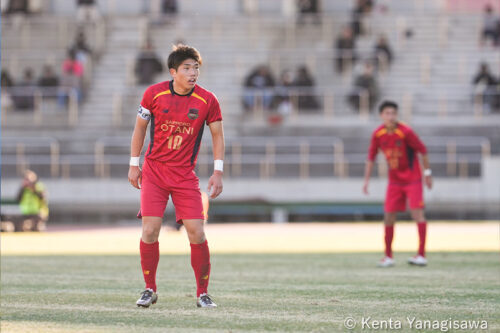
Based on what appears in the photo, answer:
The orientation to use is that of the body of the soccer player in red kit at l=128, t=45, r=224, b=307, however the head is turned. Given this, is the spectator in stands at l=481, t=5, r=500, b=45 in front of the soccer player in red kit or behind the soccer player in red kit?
behind

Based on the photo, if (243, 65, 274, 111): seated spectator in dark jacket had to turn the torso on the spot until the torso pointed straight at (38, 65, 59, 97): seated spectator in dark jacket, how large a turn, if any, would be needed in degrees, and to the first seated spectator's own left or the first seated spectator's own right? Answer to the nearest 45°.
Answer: approximately 90° to the first seated spectator's own right

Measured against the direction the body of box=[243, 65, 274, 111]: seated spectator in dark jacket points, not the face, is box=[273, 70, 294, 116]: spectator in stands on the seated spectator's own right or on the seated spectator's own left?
on the seated spectator's own left

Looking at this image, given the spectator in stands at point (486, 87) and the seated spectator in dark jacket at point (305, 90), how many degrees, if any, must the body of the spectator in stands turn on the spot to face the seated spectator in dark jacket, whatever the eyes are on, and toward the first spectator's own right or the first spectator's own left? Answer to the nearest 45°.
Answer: approximately 90° to the first spectator's own right

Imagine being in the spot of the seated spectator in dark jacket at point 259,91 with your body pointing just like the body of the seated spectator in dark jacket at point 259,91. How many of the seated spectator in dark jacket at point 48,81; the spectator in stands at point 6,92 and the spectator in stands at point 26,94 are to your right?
3

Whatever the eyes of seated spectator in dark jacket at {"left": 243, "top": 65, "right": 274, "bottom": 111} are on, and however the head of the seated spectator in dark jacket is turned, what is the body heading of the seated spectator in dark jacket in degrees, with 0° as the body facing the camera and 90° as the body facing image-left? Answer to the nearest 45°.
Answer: approximately 0°

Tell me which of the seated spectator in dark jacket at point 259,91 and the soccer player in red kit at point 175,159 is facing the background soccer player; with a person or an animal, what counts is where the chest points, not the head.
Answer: the seated spectator in dark jacket

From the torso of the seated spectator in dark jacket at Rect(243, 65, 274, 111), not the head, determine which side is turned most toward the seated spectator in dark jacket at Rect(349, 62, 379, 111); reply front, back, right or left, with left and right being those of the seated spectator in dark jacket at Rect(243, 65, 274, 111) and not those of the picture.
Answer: left

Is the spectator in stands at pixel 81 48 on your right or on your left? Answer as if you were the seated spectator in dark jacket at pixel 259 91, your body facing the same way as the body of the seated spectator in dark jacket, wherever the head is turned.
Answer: on your right

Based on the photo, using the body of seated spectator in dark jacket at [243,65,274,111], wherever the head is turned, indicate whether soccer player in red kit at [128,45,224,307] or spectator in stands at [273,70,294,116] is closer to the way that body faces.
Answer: the soccer player in red kit

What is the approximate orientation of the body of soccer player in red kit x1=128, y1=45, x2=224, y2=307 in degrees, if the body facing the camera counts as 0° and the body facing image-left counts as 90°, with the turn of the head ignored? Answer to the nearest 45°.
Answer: approximately 0°

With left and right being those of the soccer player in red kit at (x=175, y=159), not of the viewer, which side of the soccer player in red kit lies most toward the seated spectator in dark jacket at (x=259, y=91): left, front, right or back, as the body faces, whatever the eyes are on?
back

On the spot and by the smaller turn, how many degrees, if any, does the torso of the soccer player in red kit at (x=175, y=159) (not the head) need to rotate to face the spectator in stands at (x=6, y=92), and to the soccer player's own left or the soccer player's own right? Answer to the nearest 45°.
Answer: approximately 180°
